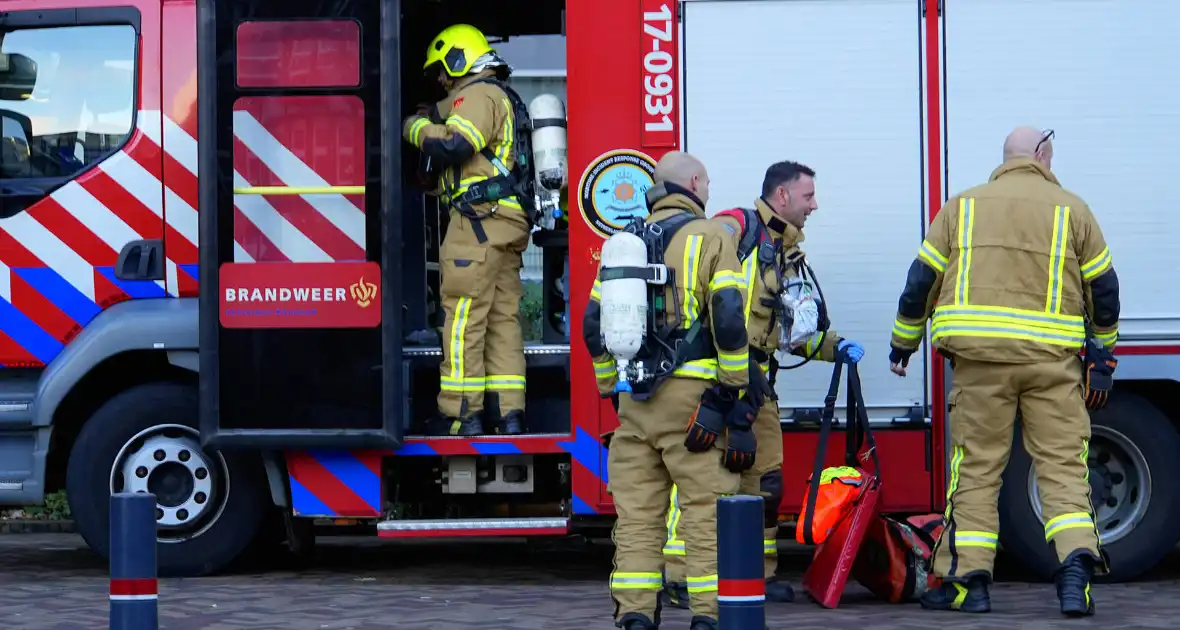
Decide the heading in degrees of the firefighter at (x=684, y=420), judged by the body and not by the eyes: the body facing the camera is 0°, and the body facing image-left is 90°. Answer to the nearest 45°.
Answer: approximately 225°

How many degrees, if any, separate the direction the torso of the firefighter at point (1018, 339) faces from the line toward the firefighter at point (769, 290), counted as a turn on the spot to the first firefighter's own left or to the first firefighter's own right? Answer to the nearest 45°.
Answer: approximately 90° to the first firefighter's own left

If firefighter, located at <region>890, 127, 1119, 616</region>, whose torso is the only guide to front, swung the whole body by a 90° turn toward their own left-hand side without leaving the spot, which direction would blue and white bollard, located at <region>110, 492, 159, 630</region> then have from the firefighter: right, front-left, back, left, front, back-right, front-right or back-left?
front-left

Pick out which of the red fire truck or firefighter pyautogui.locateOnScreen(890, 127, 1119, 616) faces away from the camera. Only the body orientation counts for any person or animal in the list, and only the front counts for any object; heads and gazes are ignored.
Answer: the firefighter

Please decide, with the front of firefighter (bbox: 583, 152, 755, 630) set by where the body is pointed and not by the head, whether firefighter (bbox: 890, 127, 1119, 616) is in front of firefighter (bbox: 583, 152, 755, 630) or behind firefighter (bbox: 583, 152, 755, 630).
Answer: in front

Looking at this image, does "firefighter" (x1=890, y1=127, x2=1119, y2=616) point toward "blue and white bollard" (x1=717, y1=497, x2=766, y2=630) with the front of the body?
no

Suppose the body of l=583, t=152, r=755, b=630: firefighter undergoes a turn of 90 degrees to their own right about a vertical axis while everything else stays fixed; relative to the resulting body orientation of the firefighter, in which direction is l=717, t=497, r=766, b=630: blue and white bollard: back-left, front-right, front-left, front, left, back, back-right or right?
front-right

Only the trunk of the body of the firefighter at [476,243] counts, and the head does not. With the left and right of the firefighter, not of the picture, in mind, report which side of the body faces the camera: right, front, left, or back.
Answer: left

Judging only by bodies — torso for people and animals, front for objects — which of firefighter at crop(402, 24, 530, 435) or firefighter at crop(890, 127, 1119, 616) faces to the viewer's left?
firefighter at crop(402, 24, 530, 435)

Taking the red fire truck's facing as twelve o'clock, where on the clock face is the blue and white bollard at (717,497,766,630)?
The blue and white bollard is roughly at 9 o'clock from the red fire truck.

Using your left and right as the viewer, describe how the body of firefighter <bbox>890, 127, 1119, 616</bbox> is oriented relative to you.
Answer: facing away from the viewer

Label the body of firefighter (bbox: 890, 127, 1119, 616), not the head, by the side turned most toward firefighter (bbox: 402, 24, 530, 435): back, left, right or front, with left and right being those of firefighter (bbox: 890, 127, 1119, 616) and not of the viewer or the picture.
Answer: left

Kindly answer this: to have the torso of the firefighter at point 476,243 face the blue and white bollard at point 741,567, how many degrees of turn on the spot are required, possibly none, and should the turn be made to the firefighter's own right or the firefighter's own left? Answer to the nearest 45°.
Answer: approximately 90° to the firefighter's own left

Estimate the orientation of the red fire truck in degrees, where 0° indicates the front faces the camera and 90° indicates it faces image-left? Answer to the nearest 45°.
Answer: approximately 90°

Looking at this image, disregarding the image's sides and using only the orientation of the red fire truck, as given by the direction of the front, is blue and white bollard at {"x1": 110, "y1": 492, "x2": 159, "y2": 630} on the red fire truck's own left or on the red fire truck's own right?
on the red fire truck's own left

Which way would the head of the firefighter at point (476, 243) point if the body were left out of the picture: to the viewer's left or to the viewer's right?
to the viewer's left

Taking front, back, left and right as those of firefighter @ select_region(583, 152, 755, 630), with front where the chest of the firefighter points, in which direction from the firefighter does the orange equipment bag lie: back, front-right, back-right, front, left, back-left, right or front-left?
front
